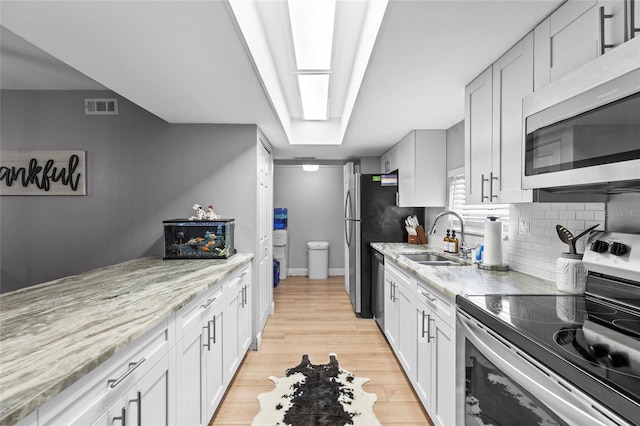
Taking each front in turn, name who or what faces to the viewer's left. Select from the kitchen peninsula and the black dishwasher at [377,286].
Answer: the black dishwasher

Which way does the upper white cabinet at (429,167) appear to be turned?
to the viewer's left

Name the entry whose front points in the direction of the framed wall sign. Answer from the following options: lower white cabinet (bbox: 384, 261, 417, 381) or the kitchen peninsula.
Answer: the lower white cabinet

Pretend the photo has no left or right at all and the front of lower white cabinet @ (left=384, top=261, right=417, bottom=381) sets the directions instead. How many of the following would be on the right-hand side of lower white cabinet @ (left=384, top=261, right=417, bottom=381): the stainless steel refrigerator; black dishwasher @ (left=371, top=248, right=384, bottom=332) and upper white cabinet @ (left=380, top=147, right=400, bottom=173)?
3

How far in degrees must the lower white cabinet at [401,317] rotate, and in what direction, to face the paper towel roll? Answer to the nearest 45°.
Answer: approximately 135° to its left

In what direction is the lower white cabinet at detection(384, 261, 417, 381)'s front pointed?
to the viewer's left
